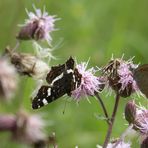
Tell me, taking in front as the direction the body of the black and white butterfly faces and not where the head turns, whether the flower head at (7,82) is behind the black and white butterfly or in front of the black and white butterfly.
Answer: behind
